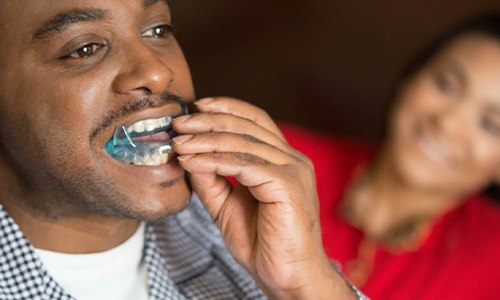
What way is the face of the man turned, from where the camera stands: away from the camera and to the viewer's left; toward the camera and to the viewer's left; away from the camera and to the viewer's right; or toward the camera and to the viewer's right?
toward the camera and to the viewer's right

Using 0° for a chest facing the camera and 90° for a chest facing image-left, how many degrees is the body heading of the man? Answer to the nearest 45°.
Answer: approximately 315°

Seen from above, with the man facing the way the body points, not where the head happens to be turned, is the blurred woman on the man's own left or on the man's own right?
on the man's own left
